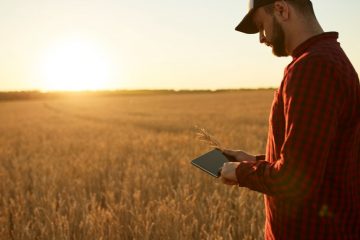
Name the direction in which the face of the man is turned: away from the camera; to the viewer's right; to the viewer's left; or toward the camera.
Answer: to the viewer's left

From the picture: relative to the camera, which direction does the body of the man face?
to the viewer's left
